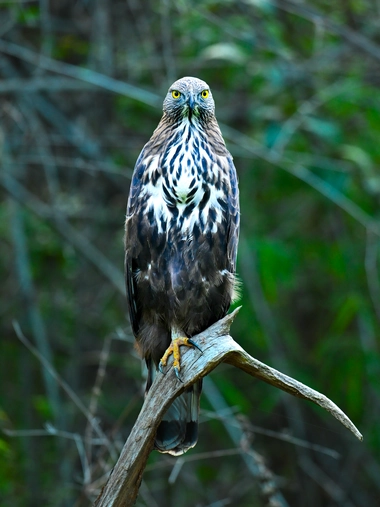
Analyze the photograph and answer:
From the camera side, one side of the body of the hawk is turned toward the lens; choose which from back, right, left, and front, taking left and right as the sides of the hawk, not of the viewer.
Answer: front
